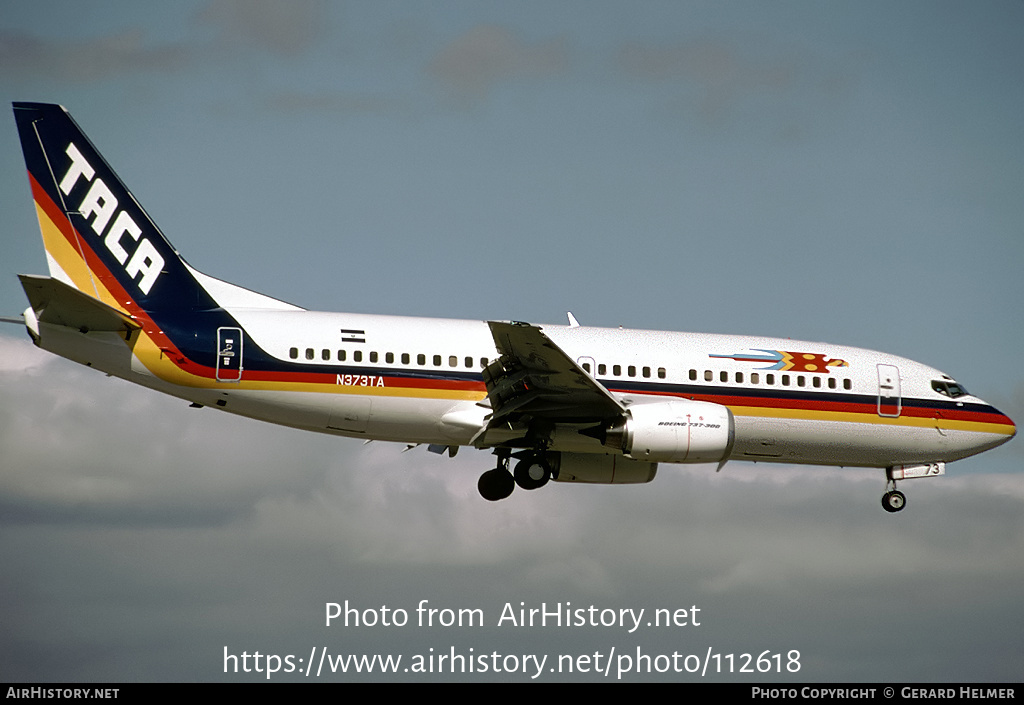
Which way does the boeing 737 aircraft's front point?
to the viewer's right
